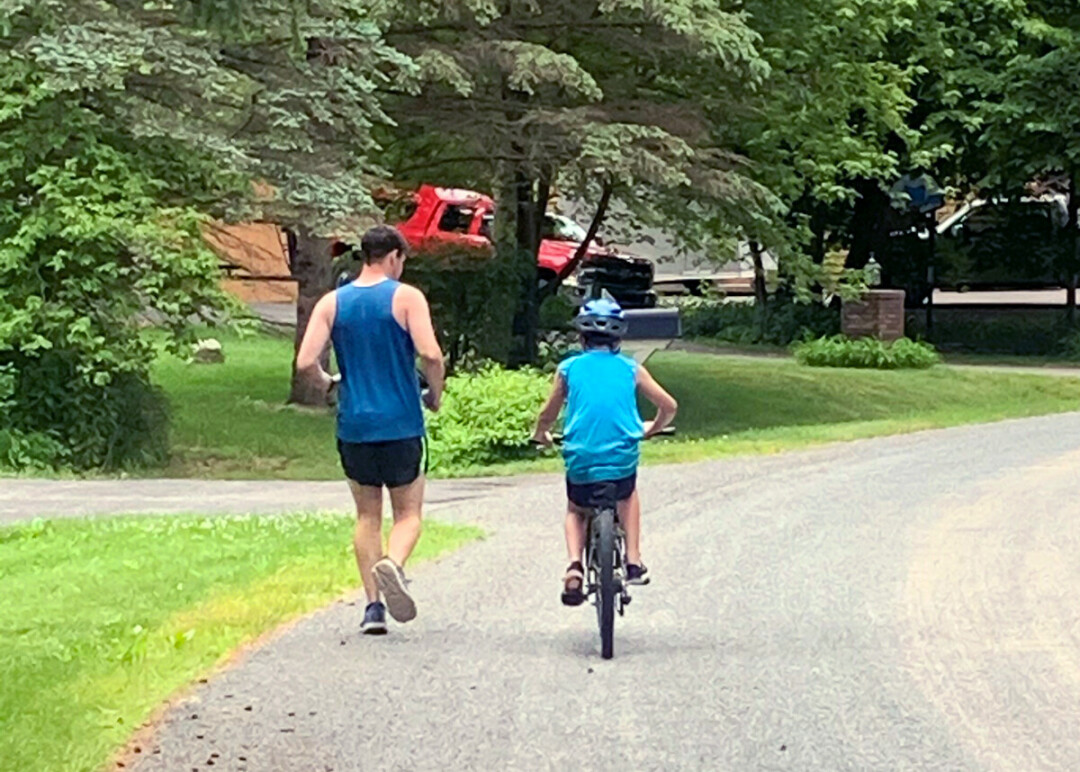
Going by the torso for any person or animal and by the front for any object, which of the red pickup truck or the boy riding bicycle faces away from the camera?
the boy riding bicycle

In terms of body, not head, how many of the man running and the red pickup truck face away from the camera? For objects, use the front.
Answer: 1

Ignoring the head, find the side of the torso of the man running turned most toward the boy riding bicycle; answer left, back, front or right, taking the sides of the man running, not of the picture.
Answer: right

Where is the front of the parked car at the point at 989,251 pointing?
to the viewer's left

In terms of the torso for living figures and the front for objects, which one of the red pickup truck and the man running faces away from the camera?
the man running

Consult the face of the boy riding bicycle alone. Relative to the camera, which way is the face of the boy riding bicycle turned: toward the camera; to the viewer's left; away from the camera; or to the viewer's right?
away from the camera

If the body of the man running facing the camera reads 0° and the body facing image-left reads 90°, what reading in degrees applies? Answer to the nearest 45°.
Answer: approximately 180°

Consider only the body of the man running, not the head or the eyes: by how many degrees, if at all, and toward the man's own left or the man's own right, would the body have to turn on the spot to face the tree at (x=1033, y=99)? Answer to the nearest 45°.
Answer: approximately 45° to the man's own right

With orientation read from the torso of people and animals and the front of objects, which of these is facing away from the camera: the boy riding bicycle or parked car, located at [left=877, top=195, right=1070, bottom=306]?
the boy riding bicycle

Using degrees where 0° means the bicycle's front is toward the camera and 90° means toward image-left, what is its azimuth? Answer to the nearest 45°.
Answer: approximately 180°

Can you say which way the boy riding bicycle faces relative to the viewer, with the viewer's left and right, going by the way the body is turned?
facing away from the viewer
